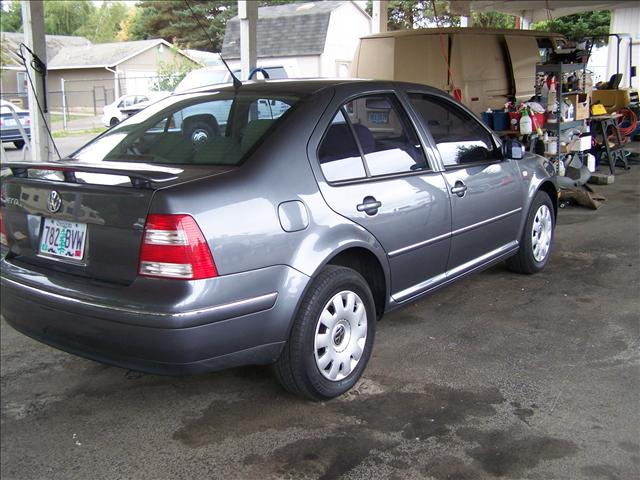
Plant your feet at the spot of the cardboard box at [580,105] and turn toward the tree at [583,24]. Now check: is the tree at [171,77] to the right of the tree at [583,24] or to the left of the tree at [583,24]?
left

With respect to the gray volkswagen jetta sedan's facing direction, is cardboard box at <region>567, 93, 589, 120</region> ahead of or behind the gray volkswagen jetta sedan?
ahead

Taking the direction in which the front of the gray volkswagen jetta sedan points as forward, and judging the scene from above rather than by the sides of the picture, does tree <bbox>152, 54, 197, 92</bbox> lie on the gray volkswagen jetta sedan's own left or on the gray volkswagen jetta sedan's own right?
on the gray volkswagen jetta sedan's own left

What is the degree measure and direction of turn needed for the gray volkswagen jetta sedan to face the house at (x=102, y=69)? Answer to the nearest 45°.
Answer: approximately 45° to its left

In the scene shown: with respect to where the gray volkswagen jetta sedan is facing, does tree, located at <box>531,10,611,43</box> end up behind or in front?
in front

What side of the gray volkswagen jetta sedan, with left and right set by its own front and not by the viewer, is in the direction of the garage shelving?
front

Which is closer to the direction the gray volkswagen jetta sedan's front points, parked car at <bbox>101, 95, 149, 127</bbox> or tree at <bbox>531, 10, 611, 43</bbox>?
the tree

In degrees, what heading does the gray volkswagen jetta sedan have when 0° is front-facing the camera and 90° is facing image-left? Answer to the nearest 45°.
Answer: approximately 225°

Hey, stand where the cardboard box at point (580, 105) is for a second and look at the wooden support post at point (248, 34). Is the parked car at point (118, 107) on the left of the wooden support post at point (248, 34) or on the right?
right
